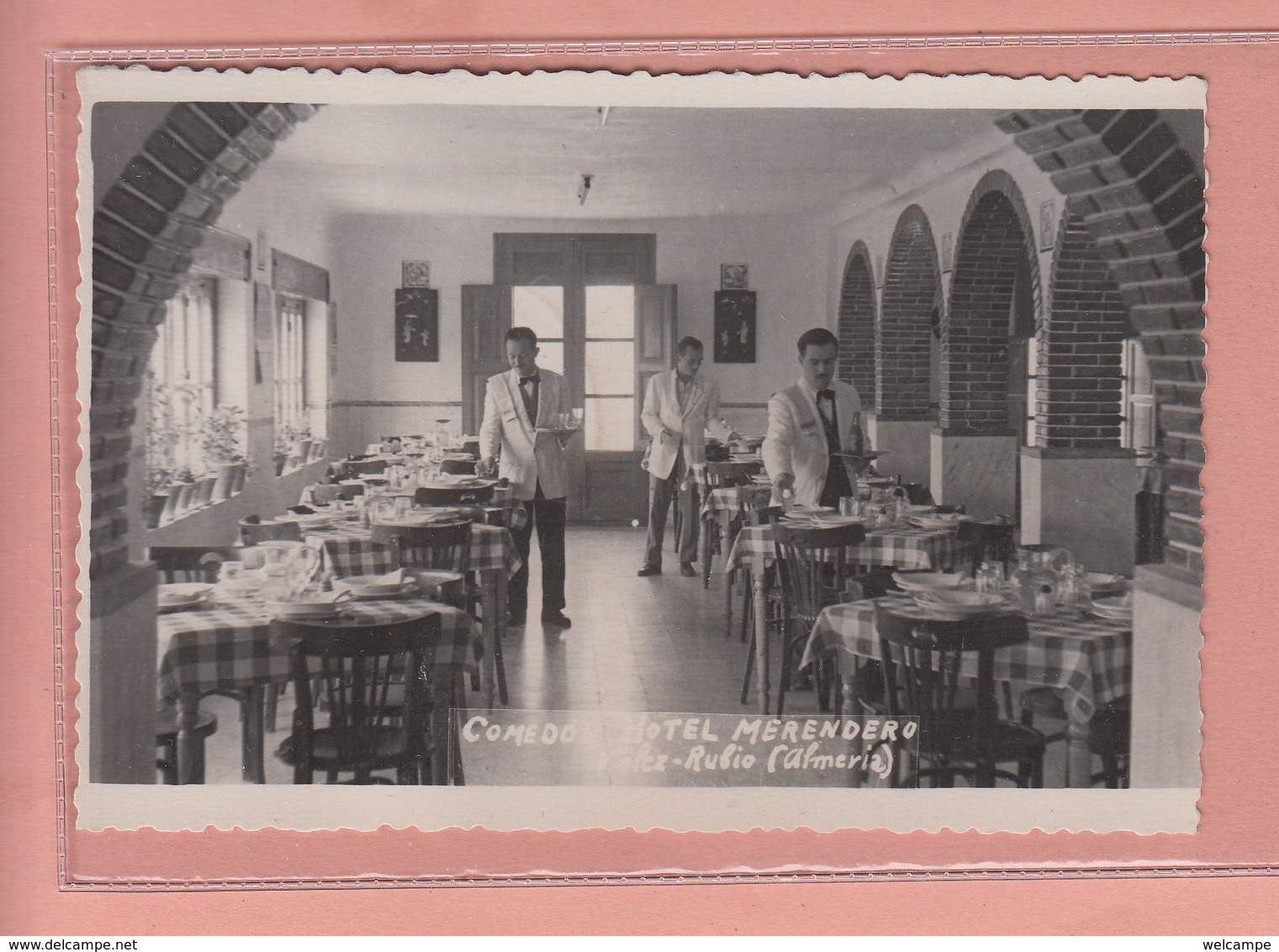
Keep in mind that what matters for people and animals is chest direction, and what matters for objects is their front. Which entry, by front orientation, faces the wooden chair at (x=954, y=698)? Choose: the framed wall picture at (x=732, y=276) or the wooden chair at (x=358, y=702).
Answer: the framed wall picture

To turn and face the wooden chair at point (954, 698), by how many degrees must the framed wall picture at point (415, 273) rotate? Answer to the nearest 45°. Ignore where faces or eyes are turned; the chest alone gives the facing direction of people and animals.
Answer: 0° — it already faces it

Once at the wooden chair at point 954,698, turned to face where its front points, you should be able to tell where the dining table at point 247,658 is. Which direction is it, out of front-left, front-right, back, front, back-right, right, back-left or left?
back-left

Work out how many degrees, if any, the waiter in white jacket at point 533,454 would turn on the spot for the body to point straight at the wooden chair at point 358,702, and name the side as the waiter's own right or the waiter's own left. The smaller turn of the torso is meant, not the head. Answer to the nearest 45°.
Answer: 0° — they already face it

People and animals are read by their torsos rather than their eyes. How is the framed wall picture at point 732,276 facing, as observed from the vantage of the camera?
facing the viewer

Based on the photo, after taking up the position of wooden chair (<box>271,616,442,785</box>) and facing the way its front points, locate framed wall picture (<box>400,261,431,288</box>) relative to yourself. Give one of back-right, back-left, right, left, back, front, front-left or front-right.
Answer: front

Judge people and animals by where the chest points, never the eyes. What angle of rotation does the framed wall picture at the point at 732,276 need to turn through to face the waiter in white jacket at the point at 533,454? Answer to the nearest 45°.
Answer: approximately 45° to its right

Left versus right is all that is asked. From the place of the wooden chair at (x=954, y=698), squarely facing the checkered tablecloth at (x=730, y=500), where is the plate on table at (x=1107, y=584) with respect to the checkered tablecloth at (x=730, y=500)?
right

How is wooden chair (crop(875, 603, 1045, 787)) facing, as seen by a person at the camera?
facing away from the viewer and to the right of the viewer

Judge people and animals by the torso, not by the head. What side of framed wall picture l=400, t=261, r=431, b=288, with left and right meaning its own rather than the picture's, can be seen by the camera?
front

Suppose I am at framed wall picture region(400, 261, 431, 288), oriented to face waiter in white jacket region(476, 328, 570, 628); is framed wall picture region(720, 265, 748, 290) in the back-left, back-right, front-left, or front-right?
front-left

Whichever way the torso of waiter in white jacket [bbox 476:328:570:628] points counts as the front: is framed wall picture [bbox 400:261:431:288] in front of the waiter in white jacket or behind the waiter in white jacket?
behind

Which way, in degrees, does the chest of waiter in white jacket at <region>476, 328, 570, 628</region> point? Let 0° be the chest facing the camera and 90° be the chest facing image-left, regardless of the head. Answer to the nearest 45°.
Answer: approximately 0°

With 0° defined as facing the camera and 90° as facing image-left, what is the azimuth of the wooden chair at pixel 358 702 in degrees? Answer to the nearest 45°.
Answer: approximately 180°

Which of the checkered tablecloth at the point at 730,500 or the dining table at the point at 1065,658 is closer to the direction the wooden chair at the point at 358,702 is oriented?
the checkered tablecloth
